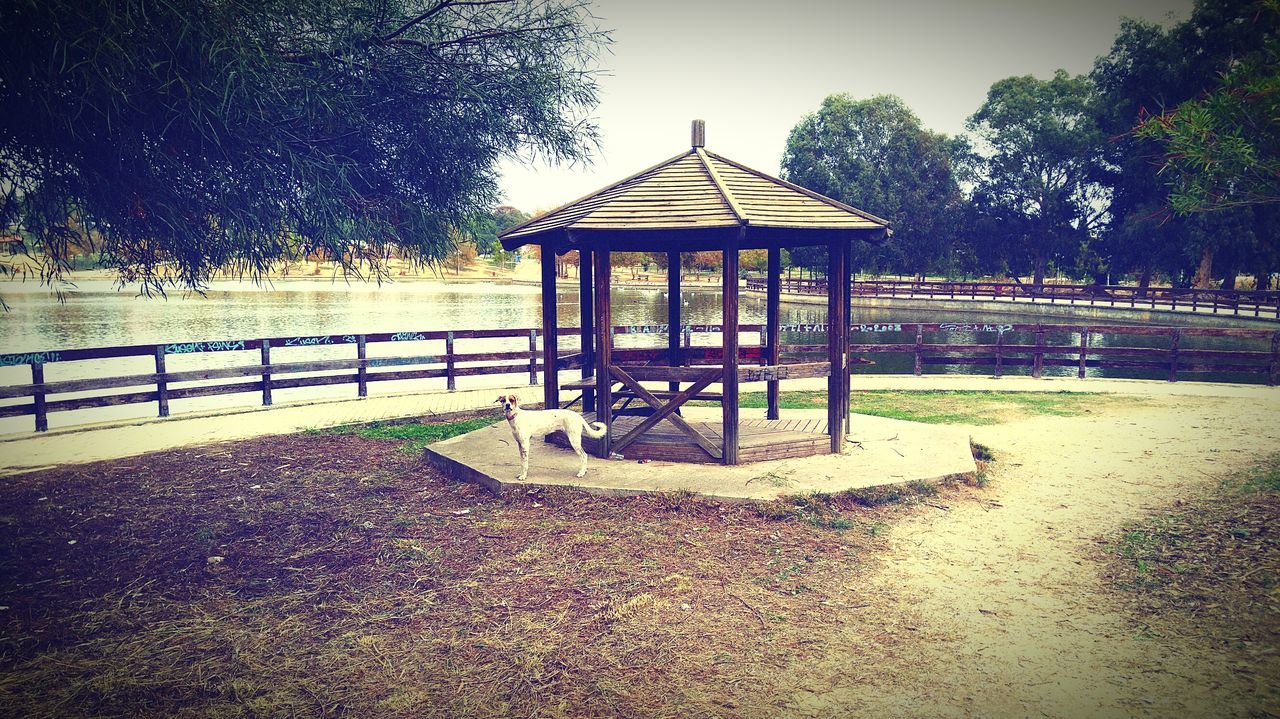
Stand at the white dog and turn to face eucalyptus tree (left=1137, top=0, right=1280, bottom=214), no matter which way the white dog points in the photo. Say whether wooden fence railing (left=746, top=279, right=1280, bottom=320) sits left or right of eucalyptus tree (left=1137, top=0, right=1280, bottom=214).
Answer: left

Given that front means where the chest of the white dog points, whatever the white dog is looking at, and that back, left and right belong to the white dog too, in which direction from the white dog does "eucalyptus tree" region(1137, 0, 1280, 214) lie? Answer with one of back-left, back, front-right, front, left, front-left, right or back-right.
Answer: back

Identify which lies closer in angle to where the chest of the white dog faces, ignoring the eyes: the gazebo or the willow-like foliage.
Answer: the willow-like foliage

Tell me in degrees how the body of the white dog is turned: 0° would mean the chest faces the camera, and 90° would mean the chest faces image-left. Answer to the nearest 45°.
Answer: approximately 90°

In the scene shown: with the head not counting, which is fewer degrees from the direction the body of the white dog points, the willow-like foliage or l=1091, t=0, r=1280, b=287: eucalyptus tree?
the willow-like foliage

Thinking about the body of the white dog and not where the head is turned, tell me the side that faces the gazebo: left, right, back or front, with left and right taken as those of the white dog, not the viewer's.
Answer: back

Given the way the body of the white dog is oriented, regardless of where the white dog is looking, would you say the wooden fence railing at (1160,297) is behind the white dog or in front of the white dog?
behind

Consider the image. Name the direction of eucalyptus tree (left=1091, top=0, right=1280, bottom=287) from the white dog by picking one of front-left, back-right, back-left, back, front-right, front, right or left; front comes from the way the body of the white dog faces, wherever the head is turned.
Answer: back-right
